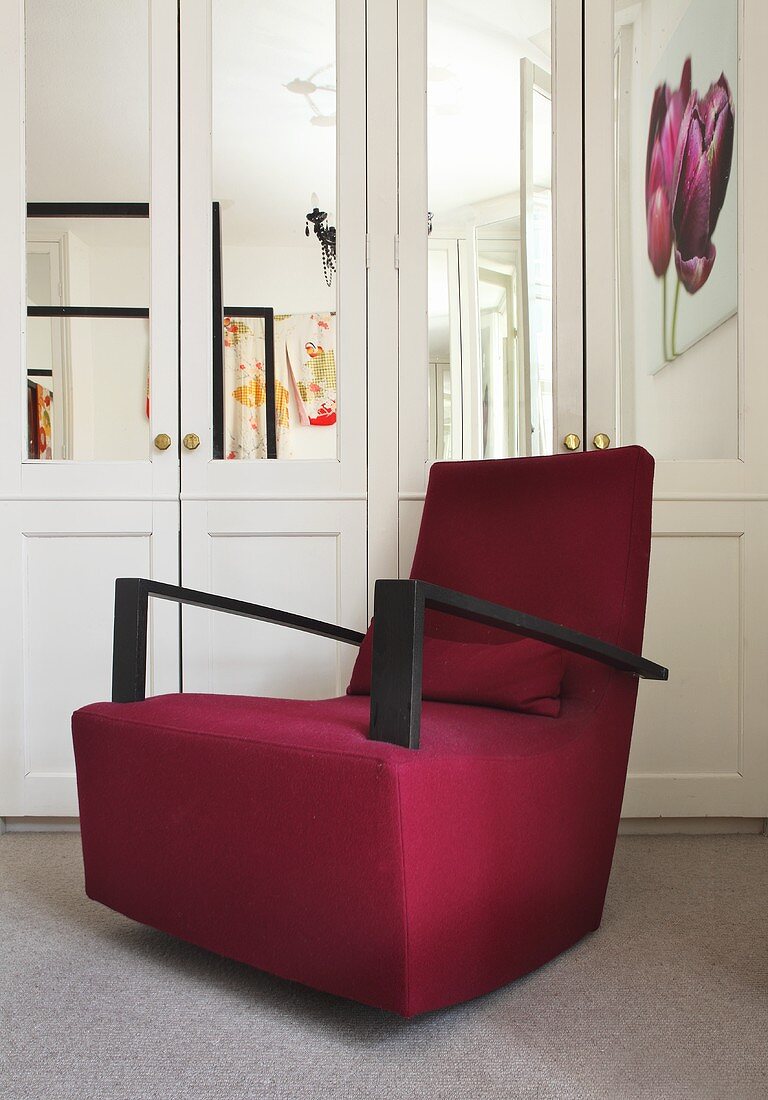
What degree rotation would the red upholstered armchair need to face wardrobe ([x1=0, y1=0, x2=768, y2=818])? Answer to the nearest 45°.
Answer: approximately 135° to its right

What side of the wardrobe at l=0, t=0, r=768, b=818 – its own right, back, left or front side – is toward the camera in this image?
front

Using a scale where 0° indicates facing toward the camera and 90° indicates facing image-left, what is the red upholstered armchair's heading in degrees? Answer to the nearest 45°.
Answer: approximately 45°

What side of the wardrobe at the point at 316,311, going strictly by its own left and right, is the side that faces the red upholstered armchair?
front

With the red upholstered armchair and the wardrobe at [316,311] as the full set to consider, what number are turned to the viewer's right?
0
